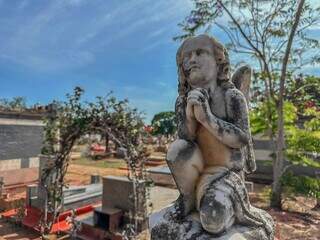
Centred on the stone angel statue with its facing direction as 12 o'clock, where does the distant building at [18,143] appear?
The distant building is roughly at 3 o'clock from the stone angel statue.

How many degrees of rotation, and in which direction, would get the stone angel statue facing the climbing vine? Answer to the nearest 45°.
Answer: approximately 90° to its right

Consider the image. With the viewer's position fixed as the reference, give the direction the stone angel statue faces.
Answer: facing the viewer and to the left of the viewer
